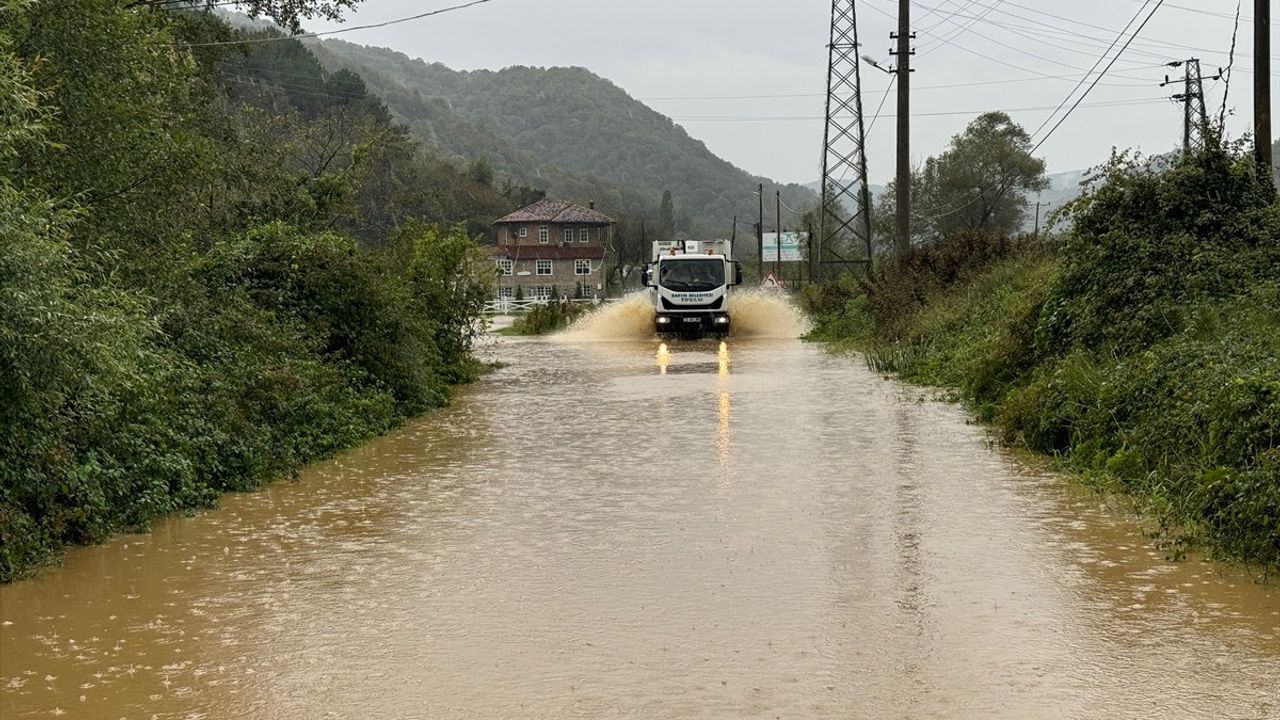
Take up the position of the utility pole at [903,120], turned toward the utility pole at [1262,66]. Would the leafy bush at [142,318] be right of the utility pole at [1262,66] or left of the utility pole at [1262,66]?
right

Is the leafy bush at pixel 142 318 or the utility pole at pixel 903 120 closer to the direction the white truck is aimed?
the leafy bush

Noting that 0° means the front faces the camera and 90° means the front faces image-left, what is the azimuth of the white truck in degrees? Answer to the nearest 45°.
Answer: approximately 0°

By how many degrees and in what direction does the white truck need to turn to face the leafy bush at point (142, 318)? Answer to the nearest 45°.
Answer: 0° — it already faces it

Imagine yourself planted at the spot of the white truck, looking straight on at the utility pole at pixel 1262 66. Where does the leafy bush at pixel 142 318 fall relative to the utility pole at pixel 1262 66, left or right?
right

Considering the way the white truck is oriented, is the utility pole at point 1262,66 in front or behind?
in front
